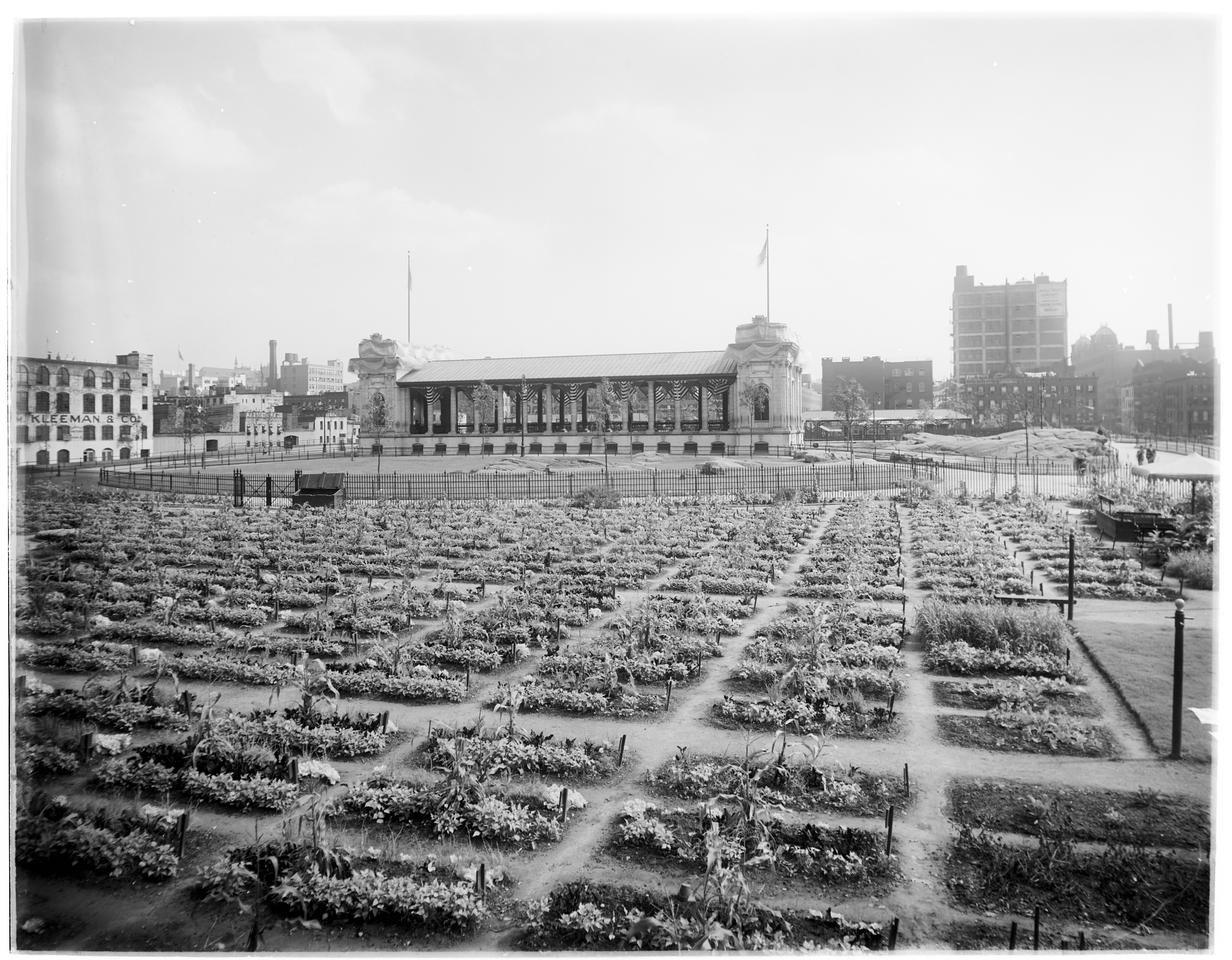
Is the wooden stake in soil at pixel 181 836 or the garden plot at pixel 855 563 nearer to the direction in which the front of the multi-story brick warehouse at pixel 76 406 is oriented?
the wooden stake in soil

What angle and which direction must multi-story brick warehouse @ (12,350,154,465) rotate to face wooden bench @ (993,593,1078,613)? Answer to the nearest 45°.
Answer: approximately 45° to its left

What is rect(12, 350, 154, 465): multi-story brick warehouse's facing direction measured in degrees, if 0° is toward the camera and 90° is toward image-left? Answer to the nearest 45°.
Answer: approximately 0°

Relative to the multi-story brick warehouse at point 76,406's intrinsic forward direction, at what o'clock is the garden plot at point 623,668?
The garden plot is roughly at 11 o'clock from the multi-story brick warehouse.

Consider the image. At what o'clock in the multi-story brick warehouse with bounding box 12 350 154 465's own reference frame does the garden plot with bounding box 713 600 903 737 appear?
The garden plot is roughly at 11 o'clock from the multi-story brick warehouse.
